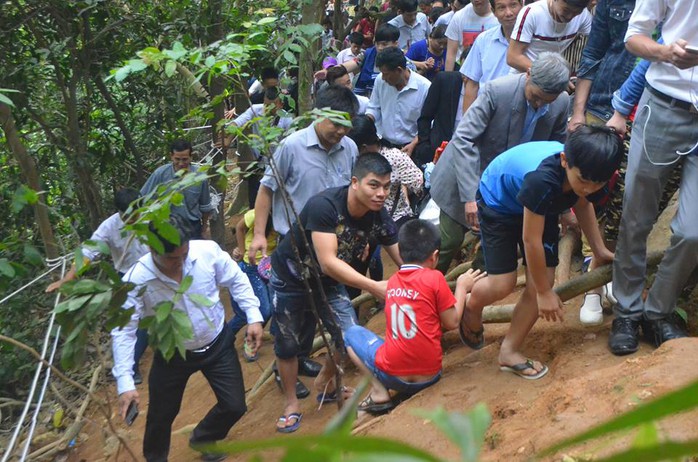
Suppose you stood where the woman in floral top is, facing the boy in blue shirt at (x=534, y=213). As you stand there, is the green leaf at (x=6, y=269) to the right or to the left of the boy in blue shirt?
right

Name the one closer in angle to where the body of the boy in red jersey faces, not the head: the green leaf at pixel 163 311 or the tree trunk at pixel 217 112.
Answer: the tree trunk

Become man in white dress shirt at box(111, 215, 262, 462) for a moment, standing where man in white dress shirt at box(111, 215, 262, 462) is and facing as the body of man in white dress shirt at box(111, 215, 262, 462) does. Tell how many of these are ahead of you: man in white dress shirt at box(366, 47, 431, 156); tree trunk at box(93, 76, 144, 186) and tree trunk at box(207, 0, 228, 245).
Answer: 0

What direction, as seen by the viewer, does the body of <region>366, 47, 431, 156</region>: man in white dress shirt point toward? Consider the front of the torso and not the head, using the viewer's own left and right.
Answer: facing the viewer and to the left of the viewer

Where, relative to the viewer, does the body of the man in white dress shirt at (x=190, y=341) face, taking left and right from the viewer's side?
facing the viewer

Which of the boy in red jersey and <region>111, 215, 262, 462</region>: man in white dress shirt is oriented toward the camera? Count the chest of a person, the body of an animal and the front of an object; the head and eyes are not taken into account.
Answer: the man in white dress shirt

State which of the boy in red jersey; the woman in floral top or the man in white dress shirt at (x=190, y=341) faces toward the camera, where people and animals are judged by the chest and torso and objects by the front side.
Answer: the man in white dress shirt

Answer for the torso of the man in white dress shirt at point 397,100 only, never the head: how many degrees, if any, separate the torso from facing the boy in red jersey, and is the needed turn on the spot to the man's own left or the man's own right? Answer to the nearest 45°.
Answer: approximately 45° to the man's own left

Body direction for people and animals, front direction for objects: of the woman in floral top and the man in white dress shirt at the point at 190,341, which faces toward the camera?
the man in white dress shirt
